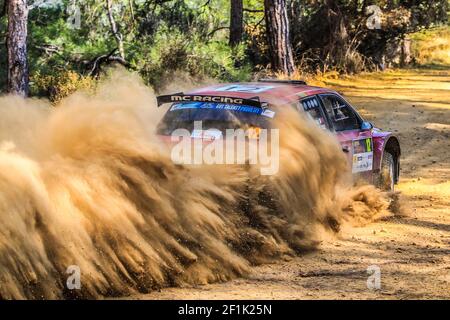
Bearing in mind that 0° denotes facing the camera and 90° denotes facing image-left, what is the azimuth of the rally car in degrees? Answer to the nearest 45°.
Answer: approximately 225°
